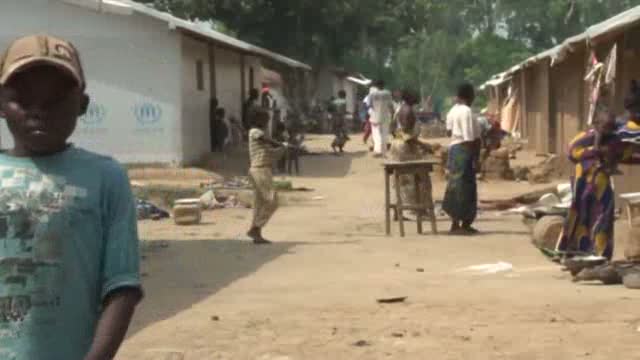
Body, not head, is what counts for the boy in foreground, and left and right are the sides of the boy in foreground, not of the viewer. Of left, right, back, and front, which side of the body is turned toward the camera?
front

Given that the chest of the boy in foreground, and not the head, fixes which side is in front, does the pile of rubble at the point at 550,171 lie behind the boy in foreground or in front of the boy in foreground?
behind

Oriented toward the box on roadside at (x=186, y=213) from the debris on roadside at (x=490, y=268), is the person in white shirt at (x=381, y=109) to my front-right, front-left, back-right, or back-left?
front-right

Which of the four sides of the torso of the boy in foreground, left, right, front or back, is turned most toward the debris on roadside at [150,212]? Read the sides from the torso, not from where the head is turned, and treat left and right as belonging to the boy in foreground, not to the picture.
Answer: back

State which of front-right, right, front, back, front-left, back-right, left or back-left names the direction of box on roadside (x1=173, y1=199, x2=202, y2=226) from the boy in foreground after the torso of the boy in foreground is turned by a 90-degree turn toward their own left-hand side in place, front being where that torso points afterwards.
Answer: left

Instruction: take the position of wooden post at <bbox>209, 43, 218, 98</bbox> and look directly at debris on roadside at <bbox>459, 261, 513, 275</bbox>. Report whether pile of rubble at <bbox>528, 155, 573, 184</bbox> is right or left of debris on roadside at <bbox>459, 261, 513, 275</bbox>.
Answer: left

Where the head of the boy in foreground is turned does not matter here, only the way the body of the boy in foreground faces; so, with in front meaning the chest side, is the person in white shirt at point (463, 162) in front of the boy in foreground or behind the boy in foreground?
behind

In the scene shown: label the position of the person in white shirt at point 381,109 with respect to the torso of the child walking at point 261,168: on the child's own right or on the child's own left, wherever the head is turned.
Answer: on the child's own left

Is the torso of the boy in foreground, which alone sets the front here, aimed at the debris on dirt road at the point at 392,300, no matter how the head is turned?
no

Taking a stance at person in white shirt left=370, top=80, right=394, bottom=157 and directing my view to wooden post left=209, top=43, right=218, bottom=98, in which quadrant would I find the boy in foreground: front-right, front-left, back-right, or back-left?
front-left
